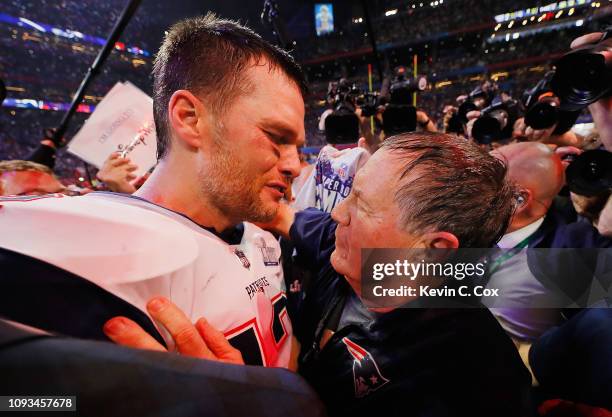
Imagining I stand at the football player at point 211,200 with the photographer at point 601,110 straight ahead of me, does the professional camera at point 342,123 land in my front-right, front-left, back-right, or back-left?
front-left

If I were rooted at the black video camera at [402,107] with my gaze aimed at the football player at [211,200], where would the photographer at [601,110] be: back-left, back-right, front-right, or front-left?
front-left

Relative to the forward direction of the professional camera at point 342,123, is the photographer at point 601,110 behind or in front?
in front

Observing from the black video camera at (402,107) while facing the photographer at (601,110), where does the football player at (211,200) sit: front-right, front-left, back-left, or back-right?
front-right

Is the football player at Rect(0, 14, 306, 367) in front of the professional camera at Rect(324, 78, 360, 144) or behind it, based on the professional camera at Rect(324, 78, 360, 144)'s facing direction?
in front

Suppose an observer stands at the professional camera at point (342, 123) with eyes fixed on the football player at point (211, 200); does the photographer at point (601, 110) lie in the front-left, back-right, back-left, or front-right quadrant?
front-left

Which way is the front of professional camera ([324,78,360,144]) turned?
toward the camera
